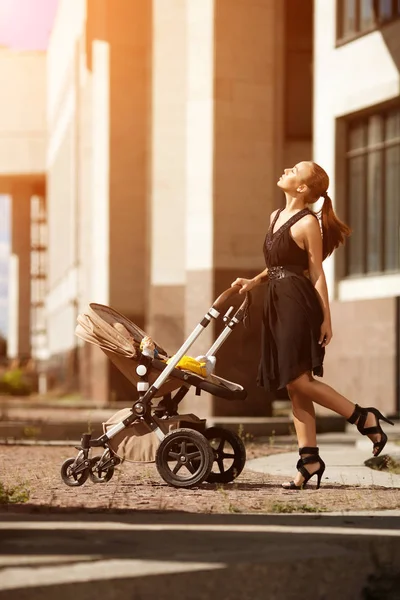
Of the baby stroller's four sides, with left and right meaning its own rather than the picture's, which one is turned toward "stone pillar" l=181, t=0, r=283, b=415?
right

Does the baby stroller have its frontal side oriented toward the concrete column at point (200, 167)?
no

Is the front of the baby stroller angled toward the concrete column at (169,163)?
no

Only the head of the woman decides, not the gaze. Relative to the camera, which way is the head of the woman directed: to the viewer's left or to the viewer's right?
to the viewer's left

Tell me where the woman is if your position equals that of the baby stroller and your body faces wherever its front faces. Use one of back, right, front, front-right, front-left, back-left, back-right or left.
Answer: back

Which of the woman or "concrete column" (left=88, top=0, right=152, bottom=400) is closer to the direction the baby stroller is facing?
the concrete column

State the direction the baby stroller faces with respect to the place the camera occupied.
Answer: facing to the left of the viewer

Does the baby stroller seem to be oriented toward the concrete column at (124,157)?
no
